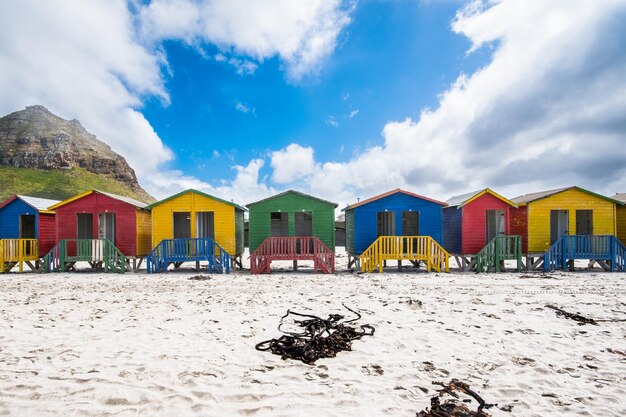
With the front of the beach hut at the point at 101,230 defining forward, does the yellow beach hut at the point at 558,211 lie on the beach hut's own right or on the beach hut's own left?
on the beach hut's own left

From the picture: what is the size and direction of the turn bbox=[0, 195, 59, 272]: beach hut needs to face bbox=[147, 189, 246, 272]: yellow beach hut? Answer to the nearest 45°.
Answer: approximately 90° to its left

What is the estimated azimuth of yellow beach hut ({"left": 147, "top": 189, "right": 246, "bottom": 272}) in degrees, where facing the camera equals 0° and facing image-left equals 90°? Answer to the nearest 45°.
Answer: approximately 0°

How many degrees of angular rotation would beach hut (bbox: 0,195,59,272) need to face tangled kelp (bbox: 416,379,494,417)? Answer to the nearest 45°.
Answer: approximately 45° to its left

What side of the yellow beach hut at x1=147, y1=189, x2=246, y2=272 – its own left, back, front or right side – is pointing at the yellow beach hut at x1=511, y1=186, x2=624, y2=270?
left

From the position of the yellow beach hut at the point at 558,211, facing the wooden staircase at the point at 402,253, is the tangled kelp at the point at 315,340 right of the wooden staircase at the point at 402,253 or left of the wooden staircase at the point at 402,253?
left

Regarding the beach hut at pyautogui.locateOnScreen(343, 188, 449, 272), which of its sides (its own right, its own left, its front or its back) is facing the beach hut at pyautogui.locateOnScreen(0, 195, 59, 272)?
right

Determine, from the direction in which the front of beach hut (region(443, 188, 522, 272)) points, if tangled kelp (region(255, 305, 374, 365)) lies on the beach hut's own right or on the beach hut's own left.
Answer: on the beach hut's own right

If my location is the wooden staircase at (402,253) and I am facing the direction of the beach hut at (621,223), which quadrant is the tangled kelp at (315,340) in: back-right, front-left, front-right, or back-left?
back-right

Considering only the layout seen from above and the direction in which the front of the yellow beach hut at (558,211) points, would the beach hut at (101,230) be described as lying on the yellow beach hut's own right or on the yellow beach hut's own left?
on the yellow beach hut's own right

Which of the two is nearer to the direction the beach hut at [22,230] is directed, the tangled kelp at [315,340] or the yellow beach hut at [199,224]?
the tangled kelp

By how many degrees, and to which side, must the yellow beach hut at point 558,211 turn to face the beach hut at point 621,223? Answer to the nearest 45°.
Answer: approximately 135° to its left
